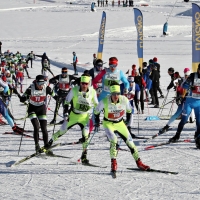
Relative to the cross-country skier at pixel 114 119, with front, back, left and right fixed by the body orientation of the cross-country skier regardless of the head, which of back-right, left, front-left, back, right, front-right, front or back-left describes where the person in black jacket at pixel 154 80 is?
back

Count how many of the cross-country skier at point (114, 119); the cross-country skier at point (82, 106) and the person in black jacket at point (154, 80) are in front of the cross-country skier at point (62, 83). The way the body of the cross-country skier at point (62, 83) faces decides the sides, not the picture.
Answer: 2

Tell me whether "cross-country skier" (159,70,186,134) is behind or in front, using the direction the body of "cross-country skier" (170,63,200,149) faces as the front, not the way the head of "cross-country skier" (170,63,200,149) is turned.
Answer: behind

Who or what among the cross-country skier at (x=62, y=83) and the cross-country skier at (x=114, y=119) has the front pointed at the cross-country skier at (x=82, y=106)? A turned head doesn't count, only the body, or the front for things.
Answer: the cross-country skier at (x=62, y=83)

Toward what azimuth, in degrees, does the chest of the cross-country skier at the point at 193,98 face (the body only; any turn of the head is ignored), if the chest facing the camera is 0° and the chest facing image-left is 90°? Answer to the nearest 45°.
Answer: approximately 0°

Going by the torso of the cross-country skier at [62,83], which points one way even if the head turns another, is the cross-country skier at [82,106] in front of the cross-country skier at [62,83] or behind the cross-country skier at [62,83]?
in front

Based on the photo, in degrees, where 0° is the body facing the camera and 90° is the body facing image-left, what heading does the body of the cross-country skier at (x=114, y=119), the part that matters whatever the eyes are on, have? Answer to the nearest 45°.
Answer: approximately 0°

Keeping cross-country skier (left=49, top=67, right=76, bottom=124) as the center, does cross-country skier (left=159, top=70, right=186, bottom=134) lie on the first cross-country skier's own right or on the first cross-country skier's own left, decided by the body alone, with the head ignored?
on the first cross-country skier's own left

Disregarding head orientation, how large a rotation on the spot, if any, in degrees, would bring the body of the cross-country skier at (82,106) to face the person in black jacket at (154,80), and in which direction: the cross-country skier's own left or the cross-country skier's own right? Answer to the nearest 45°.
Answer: approximately 180°
